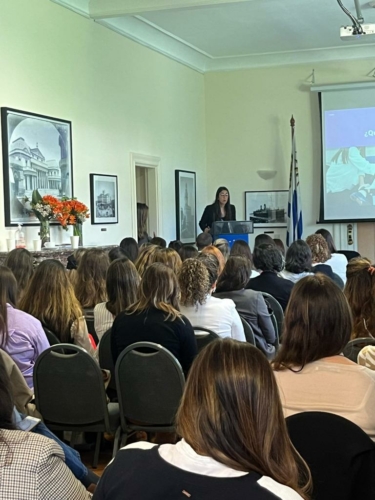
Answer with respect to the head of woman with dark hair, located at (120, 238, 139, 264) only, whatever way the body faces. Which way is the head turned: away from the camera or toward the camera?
away from the camera

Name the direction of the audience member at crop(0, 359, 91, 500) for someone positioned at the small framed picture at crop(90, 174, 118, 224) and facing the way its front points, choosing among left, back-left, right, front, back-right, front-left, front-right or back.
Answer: front-right

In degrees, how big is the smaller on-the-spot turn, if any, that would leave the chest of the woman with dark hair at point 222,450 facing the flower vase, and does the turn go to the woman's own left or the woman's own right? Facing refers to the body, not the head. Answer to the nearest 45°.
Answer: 0° — they already face it

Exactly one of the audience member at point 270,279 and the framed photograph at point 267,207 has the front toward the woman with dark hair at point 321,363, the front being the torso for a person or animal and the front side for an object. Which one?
the framed photograph

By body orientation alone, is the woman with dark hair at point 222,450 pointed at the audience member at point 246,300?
yes

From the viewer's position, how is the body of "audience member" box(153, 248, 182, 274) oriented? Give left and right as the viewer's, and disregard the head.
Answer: facing away from the viewer

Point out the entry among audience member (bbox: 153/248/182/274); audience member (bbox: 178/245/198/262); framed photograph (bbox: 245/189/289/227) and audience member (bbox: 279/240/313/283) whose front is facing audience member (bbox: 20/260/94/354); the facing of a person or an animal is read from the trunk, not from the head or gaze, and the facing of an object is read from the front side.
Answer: the framed photograph

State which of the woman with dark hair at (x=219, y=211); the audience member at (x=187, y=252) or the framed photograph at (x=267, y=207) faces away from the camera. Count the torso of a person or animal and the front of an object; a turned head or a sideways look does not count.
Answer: the audience member

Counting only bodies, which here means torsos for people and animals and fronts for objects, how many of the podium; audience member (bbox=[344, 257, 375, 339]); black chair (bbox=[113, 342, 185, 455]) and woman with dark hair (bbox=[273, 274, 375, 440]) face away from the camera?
3

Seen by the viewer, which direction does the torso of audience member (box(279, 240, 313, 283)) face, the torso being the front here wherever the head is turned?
away from the camera

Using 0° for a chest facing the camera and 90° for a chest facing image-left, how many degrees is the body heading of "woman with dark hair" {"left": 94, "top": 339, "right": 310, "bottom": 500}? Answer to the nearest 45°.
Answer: approximately 180°

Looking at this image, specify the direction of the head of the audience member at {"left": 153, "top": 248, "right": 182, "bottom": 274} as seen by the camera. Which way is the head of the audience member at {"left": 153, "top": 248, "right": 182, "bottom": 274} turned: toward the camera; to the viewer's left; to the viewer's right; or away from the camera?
away from the camera

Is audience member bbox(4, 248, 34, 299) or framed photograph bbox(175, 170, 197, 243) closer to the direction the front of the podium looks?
the audience member

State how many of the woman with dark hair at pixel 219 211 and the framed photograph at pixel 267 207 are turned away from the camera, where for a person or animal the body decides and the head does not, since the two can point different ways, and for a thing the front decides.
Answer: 0

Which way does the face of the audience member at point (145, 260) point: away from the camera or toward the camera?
away from the camera

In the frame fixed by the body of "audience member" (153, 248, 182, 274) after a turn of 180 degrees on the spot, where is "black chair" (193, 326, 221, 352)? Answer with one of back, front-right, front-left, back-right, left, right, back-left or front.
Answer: front

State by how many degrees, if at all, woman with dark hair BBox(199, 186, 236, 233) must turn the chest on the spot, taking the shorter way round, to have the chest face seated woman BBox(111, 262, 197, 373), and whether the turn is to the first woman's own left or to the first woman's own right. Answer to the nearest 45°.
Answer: approximately 45° to the first woman's own right
